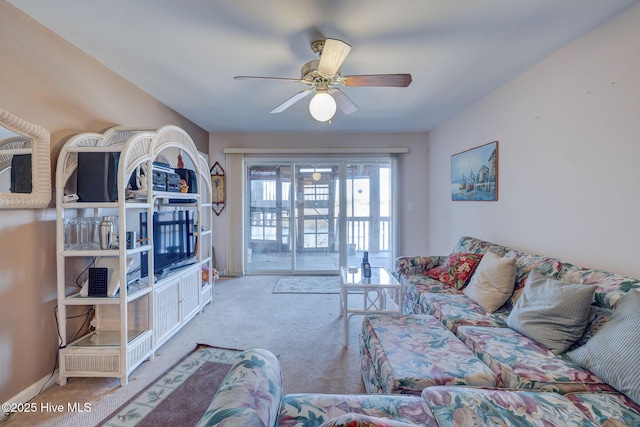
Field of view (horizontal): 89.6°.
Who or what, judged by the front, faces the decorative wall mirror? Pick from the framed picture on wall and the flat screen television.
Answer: the framed picture on wall

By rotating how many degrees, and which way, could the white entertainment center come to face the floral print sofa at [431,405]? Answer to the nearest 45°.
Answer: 0° — it already faces it

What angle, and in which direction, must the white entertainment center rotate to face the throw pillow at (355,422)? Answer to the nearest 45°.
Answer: approximately 45° to its right

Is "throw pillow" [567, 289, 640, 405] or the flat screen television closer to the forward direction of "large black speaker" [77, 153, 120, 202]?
the throw pillow

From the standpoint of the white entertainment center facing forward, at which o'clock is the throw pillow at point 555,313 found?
The throw pillow is roughly at 12 o'clock from the white entertainment center.

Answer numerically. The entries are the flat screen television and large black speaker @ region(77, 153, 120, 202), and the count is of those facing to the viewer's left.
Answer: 0

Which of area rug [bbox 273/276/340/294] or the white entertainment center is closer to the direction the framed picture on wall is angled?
the white entertainment center

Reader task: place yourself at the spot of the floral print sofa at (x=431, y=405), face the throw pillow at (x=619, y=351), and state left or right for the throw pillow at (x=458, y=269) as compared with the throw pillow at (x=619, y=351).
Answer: left

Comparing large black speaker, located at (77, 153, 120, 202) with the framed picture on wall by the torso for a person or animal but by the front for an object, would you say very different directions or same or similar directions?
very different directions
